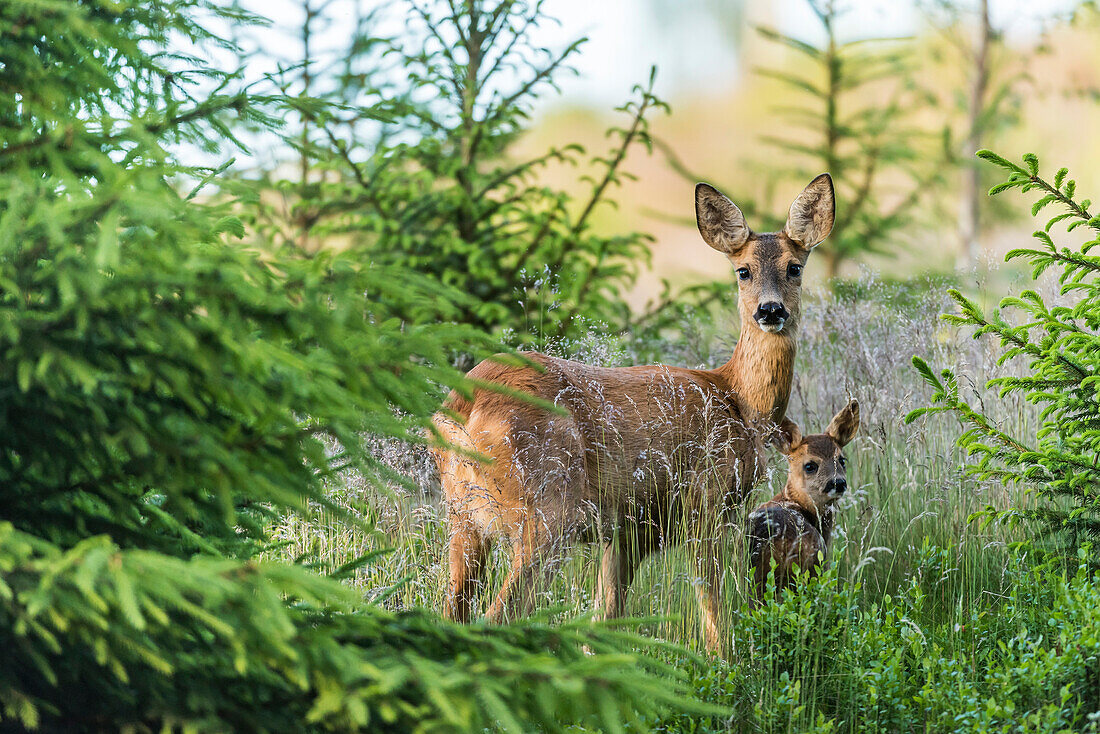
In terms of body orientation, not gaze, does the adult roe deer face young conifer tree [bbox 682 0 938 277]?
no

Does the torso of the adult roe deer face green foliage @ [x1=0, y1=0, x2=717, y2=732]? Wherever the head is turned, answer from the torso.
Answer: no

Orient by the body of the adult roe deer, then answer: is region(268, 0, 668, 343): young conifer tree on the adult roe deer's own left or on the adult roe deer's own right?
on the adult roe deer's own left

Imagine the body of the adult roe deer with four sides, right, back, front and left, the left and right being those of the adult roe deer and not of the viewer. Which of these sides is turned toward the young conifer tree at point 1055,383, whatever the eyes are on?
front

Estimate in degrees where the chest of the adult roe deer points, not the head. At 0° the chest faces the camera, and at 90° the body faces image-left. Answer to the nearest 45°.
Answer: approximately 270°
